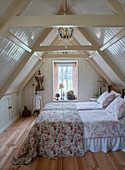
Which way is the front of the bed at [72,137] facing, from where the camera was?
facing to the left of the viewer

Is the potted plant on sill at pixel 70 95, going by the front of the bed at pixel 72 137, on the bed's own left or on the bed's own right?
on the bed's own right
